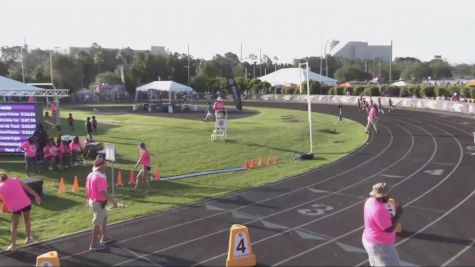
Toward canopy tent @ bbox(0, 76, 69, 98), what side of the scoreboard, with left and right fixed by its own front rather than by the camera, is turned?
back

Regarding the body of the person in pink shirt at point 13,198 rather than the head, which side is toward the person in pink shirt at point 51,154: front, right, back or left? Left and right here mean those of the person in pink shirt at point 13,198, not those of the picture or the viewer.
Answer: front

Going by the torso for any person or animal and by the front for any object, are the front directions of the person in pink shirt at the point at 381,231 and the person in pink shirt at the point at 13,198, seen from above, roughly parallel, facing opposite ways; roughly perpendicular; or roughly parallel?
roughly perpendicular

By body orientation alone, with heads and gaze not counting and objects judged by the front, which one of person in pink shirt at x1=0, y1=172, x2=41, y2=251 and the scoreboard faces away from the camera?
the person in pink shirt

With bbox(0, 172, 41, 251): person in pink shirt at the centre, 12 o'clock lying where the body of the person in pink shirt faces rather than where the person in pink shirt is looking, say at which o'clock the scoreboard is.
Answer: The scoreboard is roughly at 12 o'clock from the person in pink shirt.

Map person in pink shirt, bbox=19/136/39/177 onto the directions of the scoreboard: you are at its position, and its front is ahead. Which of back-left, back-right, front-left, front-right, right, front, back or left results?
front

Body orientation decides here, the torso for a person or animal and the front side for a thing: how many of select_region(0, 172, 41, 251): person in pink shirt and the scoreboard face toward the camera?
1

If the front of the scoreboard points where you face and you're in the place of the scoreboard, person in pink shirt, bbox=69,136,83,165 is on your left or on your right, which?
on your left

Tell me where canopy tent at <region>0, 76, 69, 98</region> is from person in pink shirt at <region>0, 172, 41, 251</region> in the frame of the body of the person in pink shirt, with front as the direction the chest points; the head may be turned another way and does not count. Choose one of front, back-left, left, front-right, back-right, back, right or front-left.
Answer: front

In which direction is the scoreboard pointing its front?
toward the camera

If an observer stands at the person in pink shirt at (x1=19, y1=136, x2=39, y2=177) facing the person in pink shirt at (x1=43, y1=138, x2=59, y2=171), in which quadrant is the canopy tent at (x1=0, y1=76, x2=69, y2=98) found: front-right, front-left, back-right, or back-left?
front-left
